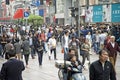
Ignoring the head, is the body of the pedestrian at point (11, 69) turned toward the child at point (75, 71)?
no

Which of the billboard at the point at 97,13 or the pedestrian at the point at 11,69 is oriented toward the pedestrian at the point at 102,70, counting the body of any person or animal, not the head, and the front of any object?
the billboard

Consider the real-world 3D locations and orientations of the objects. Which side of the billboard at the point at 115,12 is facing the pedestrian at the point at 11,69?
front

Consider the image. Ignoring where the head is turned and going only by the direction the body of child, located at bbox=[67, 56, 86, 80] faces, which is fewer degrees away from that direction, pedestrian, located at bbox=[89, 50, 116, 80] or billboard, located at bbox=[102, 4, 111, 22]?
the pedestrian

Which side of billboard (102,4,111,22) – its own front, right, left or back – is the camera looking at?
front

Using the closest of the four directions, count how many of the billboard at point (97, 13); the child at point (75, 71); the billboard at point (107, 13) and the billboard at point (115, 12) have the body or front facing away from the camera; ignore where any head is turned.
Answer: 0

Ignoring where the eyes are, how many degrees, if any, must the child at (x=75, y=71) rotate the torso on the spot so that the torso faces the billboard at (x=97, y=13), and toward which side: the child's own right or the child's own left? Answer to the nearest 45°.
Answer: approximately 135° to the child's own left

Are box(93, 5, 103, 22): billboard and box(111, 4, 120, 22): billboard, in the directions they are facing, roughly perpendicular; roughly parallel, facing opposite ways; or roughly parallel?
roughly parallel

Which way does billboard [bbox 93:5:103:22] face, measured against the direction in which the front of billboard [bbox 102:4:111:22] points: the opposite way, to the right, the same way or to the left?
the same way

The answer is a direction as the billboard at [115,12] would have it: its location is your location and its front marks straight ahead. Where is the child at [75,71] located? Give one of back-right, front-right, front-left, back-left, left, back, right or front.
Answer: front

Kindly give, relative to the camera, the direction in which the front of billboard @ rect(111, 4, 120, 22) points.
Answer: facing the viewer

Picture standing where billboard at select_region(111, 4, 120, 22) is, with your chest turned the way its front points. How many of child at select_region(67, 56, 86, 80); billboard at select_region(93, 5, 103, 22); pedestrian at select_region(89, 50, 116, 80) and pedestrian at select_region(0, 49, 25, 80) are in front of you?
3

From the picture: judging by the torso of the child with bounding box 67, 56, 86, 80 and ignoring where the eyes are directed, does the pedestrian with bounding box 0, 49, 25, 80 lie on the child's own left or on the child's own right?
on the child's own right
